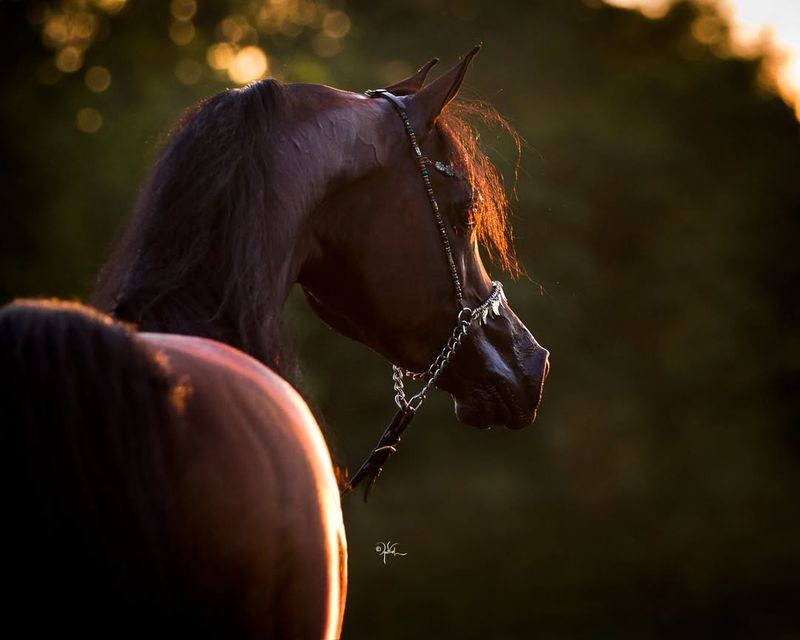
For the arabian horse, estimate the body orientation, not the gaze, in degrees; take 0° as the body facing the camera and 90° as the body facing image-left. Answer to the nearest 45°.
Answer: approximately 225°
